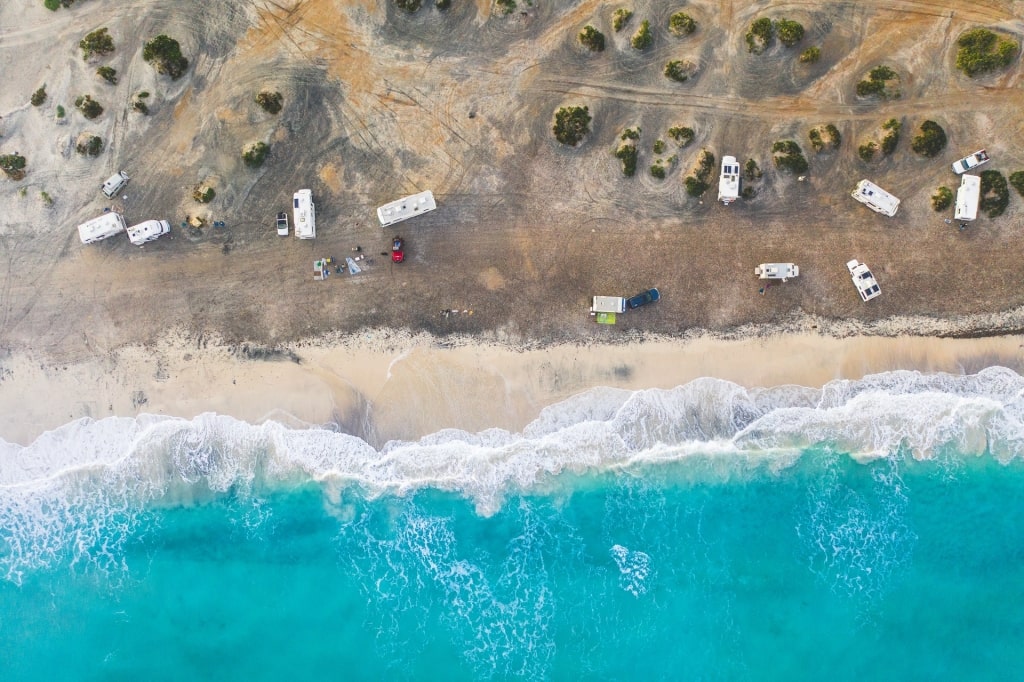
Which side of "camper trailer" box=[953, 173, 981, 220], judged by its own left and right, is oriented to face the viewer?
back

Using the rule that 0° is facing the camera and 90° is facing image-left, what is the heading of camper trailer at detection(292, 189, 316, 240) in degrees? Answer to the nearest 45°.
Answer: approximately 180°

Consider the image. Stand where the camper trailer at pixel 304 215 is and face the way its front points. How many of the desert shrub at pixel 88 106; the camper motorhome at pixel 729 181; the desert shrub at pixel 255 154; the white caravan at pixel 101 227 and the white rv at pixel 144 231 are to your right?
1

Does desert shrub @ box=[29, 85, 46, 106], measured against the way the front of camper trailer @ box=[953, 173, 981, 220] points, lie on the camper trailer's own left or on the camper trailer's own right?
on the camper trailer's own left
